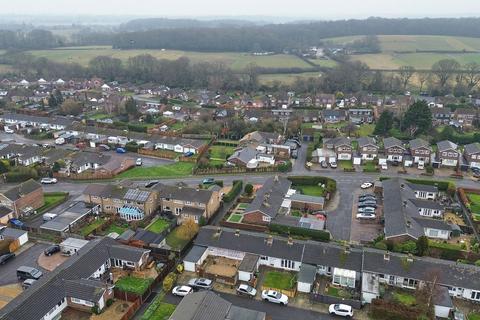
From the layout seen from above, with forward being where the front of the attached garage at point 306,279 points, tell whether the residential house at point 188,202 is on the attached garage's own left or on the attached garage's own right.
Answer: on the attached garage's own right

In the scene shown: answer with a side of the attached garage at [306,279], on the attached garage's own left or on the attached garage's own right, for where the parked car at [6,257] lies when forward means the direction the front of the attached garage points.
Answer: on the attached garage's own right

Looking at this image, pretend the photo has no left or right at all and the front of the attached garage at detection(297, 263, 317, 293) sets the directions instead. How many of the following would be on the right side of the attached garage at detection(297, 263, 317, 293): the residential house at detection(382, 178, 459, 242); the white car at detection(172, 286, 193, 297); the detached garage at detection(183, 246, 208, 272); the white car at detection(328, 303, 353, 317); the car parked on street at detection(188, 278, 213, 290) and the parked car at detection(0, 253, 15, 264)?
4

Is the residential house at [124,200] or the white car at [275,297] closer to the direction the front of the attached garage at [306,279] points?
the white car

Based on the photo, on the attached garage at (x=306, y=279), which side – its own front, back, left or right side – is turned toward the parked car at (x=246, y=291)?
right

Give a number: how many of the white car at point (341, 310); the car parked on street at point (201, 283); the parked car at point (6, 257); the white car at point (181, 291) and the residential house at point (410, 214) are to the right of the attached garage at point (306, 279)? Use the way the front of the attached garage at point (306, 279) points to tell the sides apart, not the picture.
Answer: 3

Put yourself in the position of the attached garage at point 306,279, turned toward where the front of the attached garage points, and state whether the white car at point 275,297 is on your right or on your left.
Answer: on your right

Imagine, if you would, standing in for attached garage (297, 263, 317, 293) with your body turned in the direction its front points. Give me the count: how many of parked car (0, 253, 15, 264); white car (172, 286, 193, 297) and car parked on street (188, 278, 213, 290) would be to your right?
3

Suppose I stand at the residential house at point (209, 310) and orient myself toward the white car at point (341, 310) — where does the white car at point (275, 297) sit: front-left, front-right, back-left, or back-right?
front-left

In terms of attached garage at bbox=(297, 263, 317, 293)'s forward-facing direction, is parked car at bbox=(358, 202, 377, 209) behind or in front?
behind

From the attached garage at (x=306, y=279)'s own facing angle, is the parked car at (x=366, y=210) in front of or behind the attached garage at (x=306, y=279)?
behind

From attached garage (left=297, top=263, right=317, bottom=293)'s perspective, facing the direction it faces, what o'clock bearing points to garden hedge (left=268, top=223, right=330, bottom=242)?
The garden hedge is roughly at 6 o'clock from the attached garage.

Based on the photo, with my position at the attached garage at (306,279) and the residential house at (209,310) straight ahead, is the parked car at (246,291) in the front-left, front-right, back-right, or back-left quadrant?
front-right

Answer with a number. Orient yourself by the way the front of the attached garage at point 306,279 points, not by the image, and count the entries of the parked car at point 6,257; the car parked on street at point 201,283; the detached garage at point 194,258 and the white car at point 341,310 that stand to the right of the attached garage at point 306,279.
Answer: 3

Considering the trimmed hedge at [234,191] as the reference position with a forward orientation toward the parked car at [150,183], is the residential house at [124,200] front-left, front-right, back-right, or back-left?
front-left

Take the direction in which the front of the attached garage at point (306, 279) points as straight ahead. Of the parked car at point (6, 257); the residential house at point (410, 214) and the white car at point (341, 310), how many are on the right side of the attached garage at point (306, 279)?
1

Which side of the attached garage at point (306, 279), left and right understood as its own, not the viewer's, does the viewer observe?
front

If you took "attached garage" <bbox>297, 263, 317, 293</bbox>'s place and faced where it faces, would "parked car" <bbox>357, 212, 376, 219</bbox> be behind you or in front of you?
behind

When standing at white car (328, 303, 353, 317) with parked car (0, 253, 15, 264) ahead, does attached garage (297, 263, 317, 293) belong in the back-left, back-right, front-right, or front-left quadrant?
front-right
